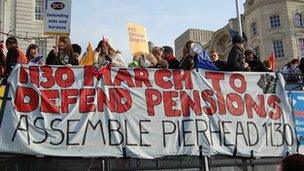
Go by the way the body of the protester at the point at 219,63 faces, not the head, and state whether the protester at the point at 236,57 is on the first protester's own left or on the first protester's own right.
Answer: on the first protester's own left

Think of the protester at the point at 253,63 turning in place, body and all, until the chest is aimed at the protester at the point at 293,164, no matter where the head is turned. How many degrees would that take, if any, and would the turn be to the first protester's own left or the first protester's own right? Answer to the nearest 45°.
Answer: approximately 45° to the first protester's own left

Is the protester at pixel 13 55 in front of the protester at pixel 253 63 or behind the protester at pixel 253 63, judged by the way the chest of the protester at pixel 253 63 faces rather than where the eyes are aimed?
in front

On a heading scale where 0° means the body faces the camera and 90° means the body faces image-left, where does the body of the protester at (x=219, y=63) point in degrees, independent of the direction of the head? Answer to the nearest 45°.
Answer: approximately 45°

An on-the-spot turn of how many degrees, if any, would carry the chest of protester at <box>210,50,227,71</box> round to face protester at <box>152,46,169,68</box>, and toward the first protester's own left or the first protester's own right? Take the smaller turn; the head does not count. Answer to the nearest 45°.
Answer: approximately 45° to the first protester's own right

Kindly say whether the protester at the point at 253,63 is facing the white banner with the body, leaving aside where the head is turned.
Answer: yes
